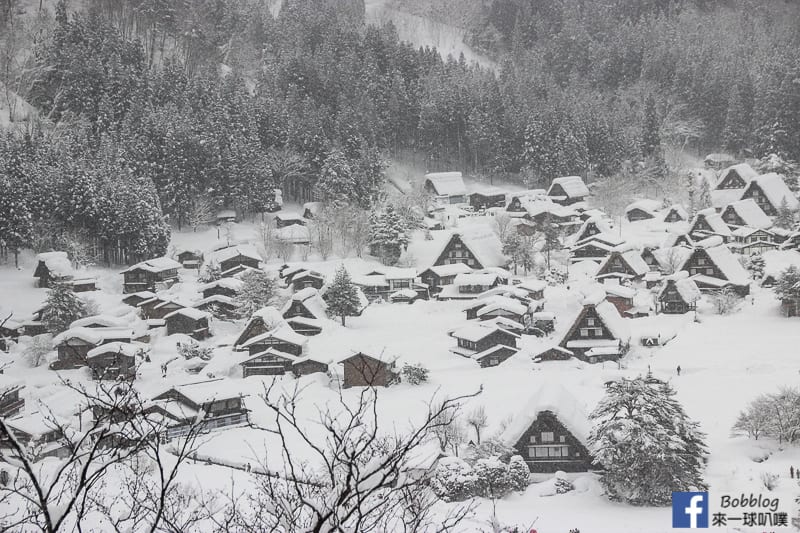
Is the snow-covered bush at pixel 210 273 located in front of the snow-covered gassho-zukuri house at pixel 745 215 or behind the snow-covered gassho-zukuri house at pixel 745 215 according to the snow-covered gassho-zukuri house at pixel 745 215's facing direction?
in front

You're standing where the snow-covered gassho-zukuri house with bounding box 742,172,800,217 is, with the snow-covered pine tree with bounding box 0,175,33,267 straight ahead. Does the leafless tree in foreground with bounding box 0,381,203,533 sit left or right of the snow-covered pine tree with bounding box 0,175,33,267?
left

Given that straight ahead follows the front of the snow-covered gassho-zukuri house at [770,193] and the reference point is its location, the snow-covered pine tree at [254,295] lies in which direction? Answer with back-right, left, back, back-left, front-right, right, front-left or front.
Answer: front

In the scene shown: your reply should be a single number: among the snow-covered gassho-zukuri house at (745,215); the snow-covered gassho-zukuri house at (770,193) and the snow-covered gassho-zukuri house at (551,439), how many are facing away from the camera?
0

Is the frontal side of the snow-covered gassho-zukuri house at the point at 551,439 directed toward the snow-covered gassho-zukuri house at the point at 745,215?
no

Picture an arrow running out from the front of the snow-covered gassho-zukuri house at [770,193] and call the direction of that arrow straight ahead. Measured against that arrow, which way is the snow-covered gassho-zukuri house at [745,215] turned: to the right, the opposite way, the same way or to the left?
the same way

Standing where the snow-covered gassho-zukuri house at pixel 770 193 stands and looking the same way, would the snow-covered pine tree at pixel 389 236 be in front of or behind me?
in front

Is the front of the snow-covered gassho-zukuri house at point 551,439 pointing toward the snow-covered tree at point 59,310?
no

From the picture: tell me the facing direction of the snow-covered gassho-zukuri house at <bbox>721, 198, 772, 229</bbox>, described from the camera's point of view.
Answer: facing the viewer and to the left of the viewer

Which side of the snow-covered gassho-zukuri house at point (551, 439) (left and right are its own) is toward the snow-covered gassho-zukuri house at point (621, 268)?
back

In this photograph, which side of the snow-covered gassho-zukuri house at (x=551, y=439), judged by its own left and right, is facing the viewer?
front

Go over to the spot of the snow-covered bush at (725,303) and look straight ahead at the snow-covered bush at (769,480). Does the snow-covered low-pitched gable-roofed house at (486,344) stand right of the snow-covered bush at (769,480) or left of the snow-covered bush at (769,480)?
right
